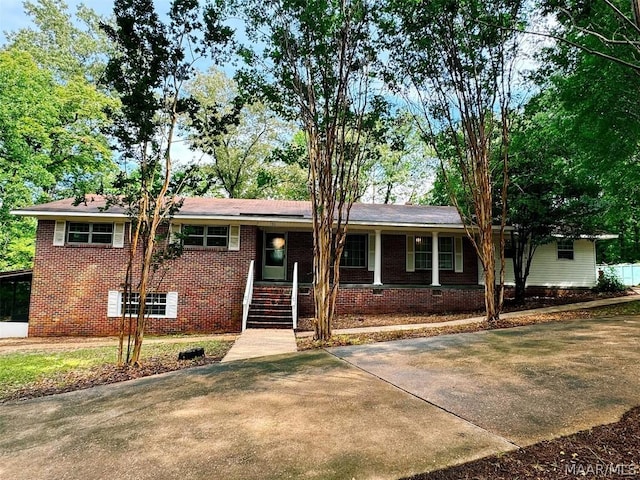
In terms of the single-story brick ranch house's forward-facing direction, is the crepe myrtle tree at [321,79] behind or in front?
in front

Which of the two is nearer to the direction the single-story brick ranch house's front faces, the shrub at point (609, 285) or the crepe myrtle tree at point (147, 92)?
the crepe myrtle tree

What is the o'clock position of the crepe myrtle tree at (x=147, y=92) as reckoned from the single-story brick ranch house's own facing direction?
The crepe myrtle tree is roughly at 12 o'clock from the single-story brick ranch house.

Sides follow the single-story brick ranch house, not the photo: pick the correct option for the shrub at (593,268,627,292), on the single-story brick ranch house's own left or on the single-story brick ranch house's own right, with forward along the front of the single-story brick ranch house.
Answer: on the single-story brick ranch house's own left

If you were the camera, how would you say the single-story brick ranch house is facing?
facing the viewer

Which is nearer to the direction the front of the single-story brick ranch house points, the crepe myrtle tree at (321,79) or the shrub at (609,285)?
the crepe myrtle tree

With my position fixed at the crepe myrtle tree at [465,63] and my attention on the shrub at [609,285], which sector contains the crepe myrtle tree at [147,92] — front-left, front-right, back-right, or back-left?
back-left

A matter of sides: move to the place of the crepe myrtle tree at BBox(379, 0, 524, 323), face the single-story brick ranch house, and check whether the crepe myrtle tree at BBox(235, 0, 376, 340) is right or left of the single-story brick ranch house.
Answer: left
